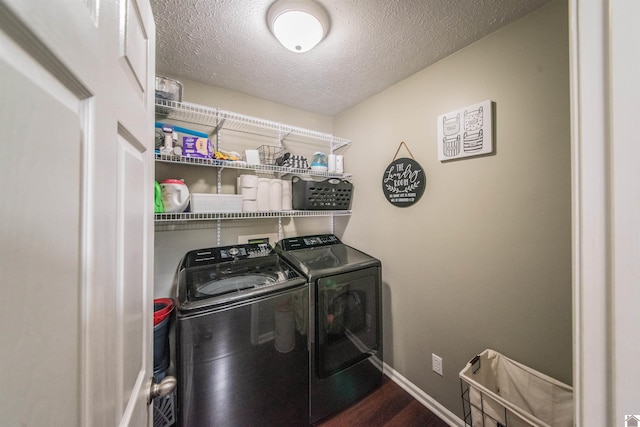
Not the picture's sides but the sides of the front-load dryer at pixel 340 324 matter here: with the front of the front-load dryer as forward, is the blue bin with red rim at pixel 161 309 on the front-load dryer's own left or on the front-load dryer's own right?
on the front-load dryer's own right

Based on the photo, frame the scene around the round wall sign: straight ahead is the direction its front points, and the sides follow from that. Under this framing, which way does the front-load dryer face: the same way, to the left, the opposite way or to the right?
to the left

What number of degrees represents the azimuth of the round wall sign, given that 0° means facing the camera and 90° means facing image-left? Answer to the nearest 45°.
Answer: approximately 45°

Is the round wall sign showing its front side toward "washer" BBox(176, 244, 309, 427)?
yes

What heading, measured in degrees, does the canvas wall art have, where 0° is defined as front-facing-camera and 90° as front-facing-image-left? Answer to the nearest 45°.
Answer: approximately 45°

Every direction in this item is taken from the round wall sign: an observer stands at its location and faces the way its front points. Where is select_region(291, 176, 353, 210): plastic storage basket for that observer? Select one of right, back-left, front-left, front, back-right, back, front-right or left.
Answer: front-right
